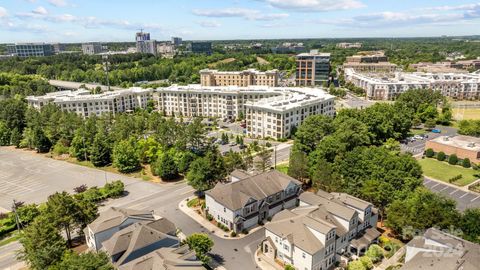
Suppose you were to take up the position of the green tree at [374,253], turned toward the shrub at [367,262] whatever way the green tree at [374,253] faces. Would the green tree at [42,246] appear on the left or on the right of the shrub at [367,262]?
right

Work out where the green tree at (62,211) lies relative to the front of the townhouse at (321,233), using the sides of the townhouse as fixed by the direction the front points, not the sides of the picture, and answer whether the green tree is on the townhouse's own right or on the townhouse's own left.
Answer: on the townhouse's own right

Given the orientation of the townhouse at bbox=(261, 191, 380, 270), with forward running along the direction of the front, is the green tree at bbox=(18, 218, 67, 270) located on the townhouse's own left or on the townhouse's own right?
on the townhouse's own right

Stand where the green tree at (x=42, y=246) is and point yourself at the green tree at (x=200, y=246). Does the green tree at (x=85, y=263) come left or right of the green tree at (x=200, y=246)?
right

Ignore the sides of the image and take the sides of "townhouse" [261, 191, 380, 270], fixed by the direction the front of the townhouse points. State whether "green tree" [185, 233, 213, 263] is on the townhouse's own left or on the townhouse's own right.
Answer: on the townhouse's own right

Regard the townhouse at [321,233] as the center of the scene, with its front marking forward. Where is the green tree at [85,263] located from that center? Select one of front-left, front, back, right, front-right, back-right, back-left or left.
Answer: right
